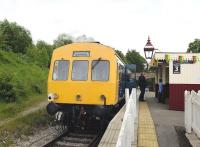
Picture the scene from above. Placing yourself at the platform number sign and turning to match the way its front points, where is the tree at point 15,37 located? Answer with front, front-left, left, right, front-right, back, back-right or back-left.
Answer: back-right

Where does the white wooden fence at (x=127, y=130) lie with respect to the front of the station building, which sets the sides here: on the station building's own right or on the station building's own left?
on the station building's own left

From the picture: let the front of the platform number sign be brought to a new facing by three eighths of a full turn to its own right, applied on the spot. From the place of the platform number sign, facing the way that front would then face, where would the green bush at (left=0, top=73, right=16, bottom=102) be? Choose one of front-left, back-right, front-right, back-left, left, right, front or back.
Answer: front-left

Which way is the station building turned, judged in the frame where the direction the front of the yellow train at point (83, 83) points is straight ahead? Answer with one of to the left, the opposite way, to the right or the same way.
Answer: to the right

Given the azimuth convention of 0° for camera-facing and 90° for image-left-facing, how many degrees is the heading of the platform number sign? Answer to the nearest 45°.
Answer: approximately 0°

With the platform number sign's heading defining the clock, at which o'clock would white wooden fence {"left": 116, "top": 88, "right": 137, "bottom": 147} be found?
The white wooden fence is roughly at 12 o'clock from the platform number sign.

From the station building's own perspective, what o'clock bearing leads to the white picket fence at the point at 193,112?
The white picket fence is roughly at 9 o'clock from the station building.

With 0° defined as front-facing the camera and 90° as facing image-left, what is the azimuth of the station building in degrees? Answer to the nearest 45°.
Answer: approximately 90°

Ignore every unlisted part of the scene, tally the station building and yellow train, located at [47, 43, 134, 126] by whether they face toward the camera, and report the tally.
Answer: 1
